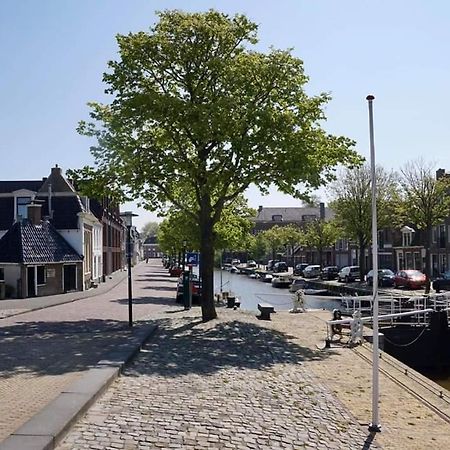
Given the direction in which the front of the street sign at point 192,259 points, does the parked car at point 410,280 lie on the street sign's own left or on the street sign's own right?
on the street sign's own left

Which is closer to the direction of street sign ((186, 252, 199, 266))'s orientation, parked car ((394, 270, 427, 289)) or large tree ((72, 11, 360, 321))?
the large tree

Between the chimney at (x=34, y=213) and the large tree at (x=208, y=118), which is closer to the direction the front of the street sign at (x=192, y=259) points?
the large tree

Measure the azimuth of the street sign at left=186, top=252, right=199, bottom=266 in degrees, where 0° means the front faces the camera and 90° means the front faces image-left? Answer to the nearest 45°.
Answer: approximately 0°

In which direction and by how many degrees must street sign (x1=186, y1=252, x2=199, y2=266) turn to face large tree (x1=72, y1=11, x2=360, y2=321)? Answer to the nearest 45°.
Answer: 0° — it already faces it

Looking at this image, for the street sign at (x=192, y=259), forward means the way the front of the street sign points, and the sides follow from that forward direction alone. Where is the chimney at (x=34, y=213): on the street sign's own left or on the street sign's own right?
on the street sign's own right
